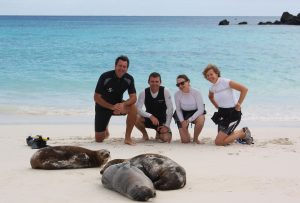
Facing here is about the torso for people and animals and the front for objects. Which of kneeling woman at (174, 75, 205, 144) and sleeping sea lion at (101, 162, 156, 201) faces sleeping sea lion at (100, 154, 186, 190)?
the kneeling woman

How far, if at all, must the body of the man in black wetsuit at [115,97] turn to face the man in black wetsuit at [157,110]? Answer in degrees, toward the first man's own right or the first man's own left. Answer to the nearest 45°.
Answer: approximately 90° to the first man's own left

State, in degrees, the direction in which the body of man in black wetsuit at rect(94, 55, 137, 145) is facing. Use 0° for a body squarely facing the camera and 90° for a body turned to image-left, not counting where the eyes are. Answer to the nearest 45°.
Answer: approximately 0°

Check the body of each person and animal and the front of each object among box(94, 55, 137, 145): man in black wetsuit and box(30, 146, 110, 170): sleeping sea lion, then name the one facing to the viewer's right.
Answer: the sleeping sea lion

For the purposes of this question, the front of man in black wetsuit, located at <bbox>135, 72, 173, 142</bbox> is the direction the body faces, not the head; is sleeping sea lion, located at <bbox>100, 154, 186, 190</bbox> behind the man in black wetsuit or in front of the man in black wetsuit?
in front

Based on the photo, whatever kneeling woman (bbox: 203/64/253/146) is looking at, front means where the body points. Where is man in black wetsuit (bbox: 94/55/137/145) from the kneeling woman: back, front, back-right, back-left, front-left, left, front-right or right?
front-right

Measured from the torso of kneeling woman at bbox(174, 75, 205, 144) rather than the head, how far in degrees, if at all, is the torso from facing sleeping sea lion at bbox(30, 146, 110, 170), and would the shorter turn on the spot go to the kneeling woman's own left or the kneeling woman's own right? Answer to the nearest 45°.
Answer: approximately 45° to the kneeling woman's own right

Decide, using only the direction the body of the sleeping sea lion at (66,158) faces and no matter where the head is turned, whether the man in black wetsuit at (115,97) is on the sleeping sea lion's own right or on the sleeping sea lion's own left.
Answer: on the sleeping sea lion's own left
